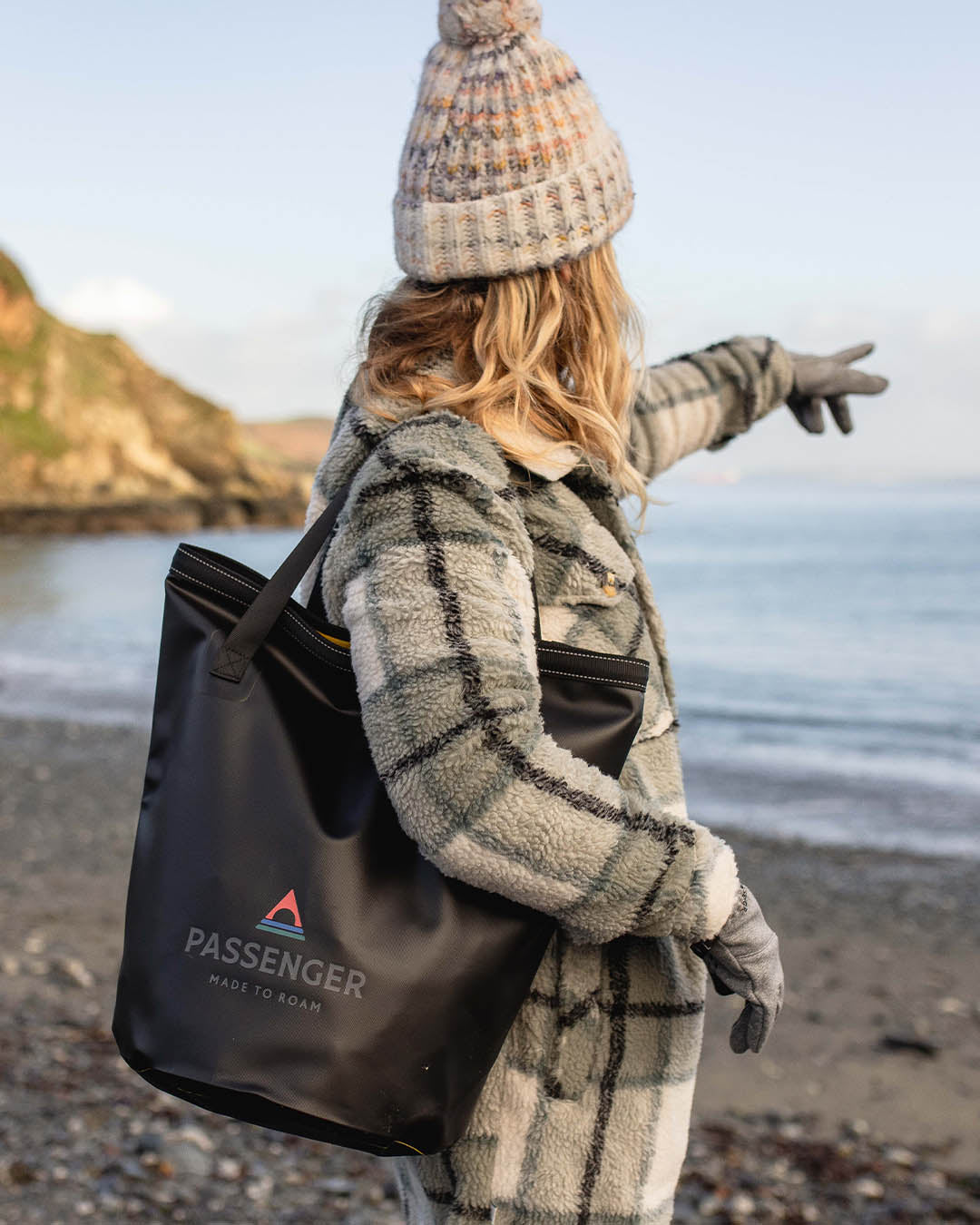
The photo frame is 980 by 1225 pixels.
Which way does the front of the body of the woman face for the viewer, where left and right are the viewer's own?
facing to the right of the viewer

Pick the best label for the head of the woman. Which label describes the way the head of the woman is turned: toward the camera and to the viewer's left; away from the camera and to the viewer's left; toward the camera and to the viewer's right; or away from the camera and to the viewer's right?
away from the camera and to the viewer's right
